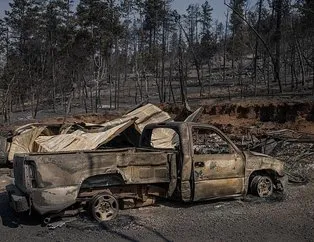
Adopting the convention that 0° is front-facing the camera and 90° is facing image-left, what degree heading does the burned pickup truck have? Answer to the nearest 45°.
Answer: approximately 225°
